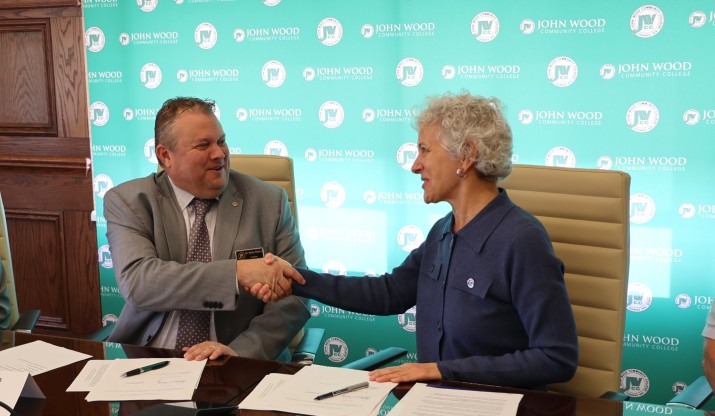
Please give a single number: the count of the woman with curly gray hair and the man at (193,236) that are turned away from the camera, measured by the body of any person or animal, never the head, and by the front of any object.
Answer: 0

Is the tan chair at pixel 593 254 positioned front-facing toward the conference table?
yes

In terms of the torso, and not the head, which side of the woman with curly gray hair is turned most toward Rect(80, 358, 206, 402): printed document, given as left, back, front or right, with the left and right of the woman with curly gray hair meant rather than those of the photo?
front

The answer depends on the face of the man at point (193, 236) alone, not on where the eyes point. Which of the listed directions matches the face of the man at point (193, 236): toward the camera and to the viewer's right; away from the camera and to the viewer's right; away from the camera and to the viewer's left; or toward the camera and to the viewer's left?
toward the camera and to the viewer's right

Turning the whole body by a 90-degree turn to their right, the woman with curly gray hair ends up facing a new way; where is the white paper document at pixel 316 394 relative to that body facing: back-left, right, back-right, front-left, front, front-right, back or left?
left

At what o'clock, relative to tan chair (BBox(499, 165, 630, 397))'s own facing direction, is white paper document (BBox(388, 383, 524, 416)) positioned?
The white paper document is roughly at 11 o'clock from the tan chair.

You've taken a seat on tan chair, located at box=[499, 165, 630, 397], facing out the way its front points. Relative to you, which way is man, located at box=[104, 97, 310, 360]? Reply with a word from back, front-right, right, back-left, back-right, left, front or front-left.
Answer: front-right

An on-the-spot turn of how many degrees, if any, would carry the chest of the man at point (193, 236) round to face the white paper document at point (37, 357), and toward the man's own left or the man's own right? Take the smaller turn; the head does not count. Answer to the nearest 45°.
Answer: approximately 45° to the man's own right

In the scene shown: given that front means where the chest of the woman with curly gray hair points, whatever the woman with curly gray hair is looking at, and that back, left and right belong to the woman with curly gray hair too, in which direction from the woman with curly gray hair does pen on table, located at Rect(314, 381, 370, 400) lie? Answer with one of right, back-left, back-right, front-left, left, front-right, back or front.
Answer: front

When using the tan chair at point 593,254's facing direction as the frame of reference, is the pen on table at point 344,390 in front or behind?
in front

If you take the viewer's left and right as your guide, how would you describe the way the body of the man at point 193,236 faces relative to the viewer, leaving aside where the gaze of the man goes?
facing the viewer

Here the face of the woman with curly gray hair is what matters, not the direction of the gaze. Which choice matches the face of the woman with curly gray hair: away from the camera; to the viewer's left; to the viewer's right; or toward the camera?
to the viewer's left

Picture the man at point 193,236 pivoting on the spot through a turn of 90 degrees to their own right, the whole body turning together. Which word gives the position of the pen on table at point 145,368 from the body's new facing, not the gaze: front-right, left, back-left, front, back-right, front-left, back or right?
left

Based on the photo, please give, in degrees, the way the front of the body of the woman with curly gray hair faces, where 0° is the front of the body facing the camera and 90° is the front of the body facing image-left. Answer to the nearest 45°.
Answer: approximately 45°

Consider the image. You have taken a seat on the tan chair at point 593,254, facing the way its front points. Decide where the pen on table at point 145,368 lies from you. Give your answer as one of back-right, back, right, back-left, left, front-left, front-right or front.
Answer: front
